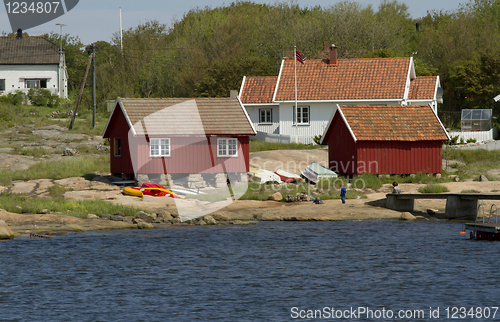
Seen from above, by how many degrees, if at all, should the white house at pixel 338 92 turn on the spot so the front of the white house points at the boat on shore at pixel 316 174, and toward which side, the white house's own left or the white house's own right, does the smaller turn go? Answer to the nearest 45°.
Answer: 0° — it already faces it

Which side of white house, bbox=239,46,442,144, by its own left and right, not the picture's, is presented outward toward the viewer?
front

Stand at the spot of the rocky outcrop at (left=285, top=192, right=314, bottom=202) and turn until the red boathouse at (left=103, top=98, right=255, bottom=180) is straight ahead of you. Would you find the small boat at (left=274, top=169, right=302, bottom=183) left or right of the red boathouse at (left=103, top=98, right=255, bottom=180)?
right

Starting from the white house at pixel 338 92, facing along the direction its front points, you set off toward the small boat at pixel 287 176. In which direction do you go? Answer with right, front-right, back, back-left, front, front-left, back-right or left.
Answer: front

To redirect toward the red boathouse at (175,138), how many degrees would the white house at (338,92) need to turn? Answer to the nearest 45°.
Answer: approximately 45° to its right

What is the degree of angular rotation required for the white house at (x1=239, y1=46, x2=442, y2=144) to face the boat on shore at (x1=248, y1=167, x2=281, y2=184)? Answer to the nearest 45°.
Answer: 0° — it already faces it

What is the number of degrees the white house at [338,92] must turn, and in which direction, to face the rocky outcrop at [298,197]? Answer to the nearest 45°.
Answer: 0° — it already faces it

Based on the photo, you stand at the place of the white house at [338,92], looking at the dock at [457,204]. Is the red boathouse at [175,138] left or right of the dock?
right

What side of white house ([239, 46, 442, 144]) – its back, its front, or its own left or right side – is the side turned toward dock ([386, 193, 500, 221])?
front

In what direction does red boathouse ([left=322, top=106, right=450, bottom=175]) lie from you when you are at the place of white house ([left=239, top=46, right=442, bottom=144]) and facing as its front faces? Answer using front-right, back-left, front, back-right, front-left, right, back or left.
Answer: front

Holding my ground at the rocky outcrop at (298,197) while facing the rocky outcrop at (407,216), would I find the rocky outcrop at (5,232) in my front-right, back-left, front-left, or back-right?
back-right

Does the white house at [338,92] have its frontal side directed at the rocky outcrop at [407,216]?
yes

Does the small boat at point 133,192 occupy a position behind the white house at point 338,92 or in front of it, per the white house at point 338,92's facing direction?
in front

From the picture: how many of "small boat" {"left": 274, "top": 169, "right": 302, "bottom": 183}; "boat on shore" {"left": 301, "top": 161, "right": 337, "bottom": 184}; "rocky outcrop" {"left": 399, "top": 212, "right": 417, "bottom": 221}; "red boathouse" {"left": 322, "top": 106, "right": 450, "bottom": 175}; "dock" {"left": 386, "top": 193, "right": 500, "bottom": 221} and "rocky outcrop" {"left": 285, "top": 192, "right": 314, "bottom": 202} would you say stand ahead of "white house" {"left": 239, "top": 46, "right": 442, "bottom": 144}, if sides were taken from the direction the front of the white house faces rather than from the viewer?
6
